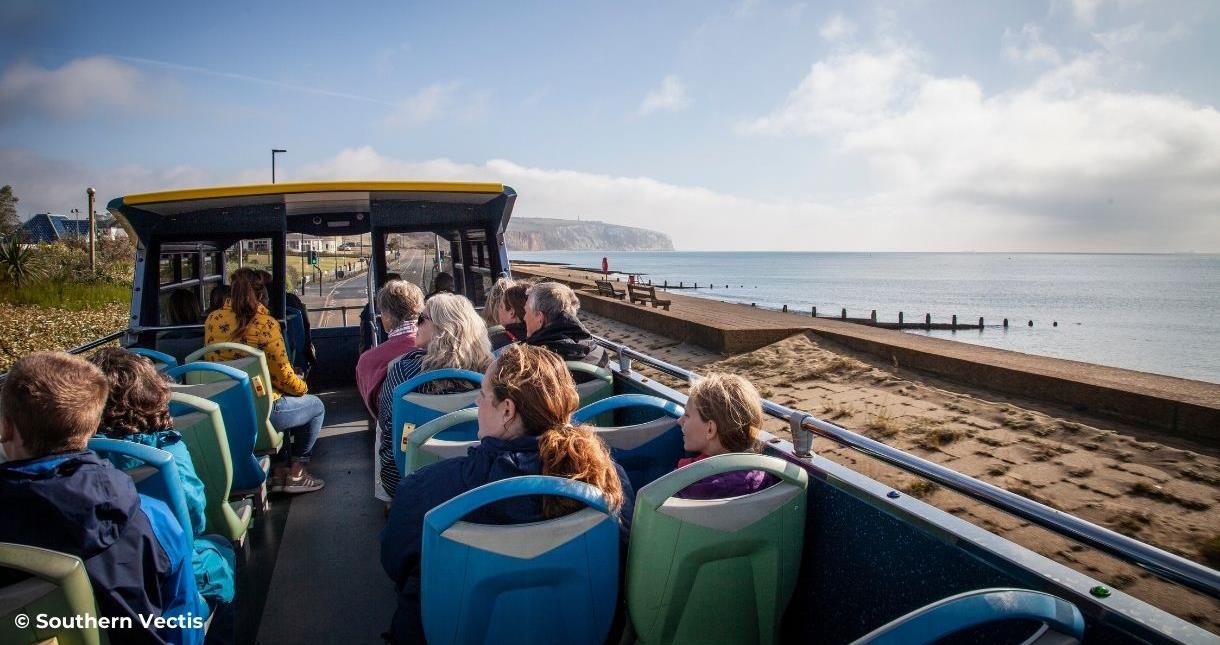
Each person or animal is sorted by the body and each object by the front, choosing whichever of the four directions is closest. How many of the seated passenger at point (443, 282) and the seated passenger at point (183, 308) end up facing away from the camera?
2

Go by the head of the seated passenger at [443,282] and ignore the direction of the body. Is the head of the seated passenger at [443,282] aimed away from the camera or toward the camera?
away from the camera

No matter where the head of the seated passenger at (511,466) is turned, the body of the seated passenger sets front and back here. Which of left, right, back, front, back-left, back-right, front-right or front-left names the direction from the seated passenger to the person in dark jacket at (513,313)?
front-right

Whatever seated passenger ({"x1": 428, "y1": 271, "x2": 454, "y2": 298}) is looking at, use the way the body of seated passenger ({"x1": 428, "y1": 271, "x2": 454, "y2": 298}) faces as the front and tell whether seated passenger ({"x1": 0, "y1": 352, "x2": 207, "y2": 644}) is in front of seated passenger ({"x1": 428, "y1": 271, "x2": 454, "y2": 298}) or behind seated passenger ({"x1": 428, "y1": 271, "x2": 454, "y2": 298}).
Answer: behind

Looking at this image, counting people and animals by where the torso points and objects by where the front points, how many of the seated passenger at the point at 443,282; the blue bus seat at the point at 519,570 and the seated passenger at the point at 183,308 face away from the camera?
3

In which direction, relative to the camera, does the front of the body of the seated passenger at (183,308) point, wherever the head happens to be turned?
away from the camera

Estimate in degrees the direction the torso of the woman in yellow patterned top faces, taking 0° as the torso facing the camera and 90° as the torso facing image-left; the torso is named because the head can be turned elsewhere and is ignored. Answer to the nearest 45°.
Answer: approximately 225°

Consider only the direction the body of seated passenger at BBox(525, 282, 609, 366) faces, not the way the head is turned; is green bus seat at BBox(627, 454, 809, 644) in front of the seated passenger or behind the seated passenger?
behind

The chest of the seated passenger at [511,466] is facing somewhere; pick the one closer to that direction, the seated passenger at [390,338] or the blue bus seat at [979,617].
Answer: the seated passenger

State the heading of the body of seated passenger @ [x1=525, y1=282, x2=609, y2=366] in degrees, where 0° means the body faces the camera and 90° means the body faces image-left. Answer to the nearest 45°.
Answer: approximately 135°

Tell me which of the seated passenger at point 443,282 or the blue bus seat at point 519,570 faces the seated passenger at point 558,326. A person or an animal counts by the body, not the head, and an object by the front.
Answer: the blue bus seat

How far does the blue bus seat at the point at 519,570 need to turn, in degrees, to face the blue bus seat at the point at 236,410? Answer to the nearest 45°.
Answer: approximately 45° to its left

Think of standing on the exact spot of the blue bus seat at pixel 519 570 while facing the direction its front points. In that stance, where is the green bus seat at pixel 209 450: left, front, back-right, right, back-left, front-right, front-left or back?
front-left
